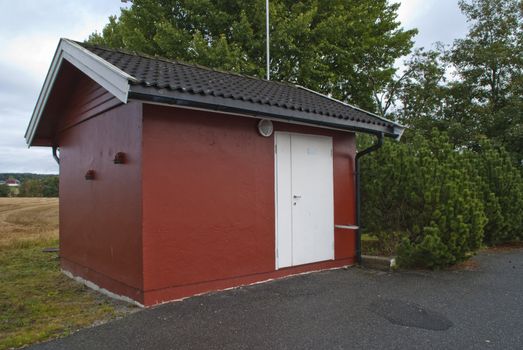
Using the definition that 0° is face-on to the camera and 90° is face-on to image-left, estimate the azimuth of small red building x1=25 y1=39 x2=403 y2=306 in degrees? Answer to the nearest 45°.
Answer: approximately 315°

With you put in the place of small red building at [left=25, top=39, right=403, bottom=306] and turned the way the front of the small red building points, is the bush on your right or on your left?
on your left

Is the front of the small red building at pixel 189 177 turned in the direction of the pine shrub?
no

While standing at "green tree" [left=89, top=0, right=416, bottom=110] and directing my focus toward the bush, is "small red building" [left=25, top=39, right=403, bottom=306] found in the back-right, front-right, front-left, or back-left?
front-right

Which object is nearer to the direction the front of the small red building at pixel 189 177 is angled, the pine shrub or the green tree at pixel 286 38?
the pine shrub

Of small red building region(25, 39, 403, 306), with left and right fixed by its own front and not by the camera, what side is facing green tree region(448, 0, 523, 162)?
left

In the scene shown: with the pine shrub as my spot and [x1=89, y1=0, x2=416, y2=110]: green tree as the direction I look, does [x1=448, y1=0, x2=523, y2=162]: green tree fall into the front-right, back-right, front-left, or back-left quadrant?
front-right

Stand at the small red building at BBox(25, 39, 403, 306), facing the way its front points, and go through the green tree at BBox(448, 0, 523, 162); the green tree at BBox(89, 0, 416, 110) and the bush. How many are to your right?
0

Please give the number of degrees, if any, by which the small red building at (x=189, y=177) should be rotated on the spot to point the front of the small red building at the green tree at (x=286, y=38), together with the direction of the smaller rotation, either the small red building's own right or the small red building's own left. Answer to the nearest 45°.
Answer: approximately 135° to the small red building's own left

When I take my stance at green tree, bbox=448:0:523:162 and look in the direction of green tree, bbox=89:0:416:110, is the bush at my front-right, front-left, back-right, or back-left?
front-left
